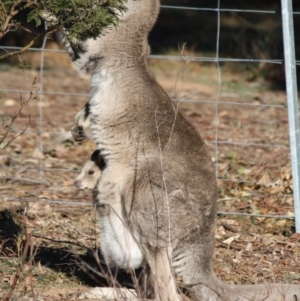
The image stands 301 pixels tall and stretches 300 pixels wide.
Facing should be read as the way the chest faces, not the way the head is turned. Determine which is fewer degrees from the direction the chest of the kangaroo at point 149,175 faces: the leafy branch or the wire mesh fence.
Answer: the leafy branch

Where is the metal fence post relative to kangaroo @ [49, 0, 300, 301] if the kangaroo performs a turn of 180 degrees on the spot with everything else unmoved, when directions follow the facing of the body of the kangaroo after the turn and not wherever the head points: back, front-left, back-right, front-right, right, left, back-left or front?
front-left

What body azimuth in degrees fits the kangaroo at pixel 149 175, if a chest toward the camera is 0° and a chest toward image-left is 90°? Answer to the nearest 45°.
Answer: approximately 90°

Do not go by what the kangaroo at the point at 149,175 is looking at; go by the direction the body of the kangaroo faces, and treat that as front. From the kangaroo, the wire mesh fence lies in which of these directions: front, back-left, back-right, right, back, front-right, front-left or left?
right
